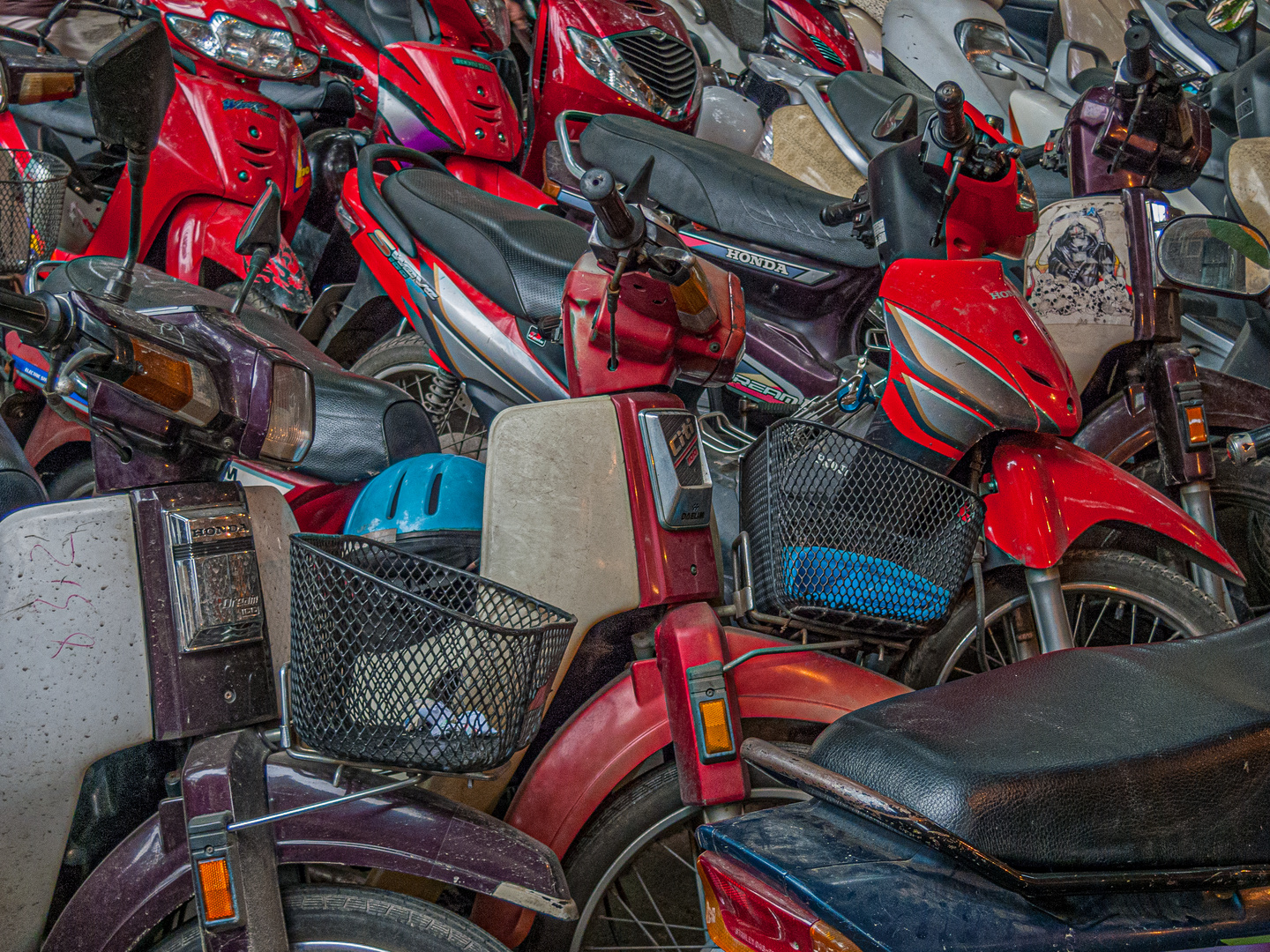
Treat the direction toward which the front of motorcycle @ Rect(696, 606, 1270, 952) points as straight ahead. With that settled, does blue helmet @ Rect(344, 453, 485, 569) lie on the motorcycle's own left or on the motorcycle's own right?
on the motorcycle's own left

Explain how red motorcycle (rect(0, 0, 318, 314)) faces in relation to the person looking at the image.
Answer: facing the viewer and to the right of the viewer

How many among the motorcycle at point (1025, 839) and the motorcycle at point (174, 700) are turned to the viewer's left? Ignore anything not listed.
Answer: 0

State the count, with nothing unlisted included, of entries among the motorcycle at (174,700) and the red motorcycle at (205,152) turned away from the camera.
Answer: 0

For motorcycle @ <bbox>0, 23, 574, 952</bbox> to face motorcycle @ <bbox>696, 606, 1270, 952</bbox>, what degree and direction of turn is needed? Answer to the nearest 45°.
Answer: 0° — it already faces it

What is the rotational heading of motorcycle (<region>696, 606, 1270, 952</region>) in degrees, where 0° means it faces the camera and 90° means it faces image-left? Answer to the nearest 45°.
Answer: approximately 225°

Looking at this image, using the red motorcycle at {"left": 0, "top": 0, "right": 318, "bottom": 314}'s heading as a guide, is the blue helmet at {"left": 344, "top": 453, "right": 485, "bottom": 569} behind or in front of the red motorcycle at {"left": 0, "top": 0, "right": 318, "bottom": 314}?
in front

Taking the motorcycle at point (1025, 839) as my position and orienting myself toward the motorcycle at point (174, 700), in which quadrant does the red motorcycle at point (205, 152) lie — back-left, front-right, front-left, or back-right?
front-right

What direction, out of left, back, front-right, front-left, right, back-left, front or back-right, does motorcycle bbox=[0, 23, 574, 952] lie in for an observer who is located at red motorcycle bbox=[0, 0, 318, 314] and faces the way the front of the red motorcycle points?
front-right

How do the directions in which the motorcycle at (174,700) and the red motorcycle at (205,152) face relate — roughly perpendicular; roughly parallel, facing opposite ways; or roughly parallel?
roughly parallel

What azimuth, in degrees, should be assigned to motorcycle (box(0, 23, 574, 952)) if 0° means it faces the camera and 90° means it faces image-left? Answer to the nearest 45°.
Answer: approximately 315°

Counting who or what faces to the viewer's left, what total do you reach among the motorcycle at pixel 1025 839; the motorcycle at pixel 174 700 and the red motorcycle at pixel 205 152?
0
